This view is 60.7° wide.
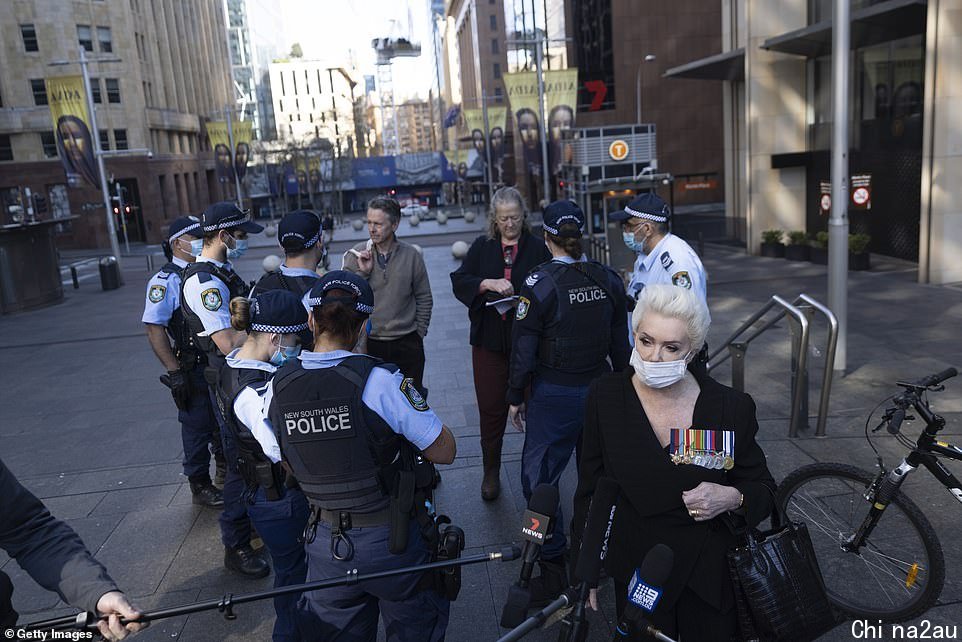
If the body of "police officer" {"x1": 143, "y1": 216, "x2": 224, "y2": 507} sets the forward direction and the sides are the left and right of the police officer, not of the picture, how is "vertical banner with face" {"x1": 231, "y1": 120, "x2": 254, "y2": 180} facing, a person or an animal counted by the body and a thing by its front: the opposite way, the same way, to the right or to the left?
to the right

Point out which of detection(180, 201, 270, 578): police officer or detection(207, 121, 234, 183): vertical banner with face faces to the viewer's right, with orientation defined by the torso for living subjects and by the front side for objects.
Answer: the police officer

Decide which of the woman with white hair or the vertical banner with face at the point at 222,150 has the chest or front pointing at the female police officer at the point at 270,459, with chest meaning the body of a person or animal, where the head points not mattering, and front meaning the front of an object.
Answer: the vertical banner with face

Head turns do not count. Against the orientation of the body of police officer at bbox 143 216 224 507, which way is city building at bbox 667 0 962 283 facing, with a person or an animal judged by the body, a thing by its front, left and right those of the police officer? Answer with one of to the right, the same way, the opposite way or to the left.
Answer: the opposite way

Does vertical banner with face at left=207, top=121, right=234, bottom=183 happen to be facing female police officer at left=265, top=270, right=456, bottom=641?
yes

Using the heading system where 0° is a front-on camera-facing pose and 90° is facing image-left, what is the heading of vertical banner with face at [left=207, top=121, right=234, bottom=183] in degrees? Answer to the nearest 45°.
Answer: approximately 0°

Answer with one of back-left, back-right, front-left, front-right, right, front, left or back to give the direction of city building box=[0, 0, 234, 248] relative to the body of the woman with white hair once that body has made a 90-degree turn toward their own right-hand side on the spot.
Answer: front-right

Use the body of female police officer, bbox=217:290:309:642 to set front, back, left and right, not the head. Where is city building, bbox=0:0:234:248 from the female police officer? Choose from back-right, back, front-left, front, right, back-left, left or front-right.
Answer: left

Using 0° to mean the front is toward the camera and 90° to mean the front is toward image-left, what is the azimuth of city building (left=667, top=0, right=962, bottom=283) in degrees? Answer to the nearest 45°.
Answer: approximately 45°

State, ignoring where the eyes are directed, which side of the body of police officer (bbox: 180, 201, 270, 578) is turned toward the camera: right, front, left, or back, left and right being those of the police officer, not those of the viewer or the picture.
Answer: right

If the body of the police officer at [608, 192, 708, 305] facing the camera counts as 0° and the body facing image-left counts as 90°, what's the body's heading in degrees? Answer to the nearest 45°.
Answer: approximately 90°
